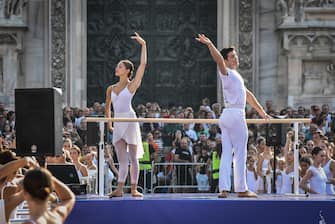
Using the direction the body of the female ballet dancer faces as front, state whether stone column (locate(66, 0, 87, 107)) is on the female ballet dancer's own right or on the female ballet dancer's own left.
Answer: on the female ballet dancer's own right

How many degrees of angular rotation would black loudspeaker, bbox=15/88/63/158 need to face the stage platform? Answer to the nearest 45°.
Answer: approximately 90° to its left

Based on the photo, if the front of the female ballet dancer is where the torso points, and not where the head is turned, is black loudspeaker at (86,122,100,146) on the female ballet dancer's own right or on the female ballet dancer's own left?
on the female ballet dancer's own right

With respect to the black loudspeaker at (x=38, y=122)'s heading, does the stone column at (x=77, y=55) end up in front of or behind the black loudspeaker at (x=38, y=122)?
behind

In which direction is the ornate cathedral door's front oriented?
toward the camera

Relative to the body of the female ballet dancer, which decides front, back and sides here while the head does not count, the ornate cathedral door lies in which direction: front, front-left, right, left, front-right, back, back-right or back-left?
back-right

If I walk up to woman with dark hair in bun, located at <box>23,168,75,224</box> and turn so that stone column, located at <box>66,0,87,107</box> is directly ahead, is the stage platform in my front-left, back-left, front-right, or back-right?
front-right

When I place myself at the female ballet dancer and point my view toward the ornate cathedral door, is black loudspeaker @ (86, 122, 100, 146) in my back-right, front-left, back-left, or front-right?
front-left

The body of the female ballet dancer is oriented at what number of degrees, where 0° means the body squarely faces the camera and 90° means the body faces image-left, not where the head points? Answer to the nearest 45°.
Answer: approximately 45°

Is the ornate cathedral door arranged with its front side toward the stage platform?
yes

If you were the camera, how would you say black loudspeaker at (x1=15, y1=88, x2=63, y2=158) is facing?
facing the viewer

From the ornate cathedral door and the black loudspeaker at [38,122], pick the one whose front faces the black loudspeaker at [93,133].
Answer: the ornate cathedral door
